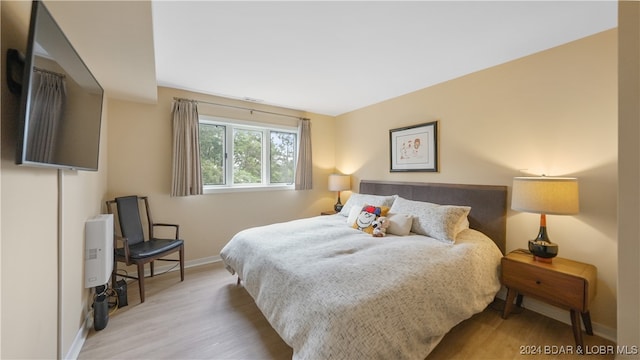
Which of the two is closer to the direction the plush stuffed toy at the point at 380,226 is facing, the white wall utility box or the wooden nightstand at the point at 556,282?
the white wall utility box

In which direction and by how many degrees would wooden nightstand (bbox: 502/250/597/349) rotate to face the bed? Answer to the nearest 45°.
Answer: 0° — it already faces it

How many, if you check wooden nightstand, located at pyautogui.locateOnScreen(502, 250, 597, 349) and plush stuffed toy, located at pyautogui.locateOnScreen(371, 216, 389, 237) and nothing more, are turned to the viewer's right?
0

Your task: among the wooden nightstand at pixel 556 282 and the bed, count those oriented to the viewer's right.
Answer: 0

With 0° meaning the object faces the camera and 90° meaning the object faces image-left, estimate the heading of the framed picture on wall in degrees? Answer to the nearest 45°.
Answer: approximately 45°

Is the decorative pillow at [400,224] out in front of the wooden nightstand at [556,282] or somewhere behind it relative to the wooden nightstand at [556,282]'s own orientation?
in front

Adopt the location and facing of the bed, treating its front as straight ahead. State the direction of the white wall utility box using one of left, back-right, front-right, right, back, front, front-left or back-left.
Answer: front-right

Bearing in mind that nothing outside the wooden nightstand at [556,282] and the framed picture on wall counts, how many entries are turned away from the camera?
0

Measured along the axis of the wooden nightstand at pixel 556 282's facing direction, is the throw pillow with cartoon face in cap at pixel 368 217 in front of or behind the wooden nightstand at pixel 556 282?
in front
